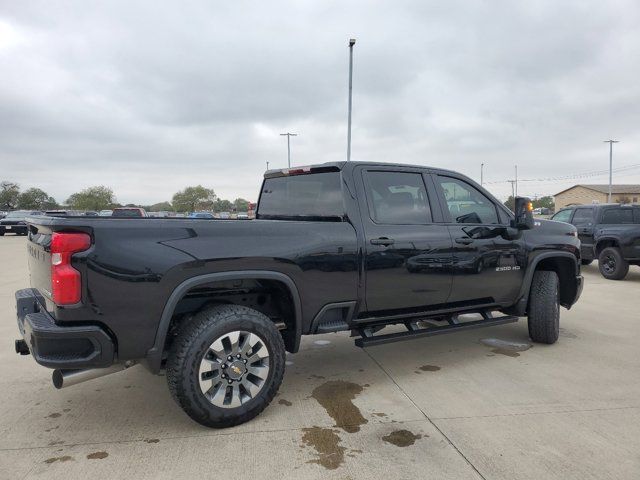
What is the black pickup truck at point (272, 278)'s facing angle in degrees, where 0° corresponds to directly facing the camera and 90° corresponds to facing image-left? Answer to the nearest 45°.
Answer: approximately 225°

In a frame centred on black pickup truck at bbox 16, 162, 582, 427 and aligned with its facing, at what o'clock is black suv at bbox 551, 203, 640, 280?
black suv at bbox 551, 203, 640, 280 is roughly at 12 o'clock from black pickup truck at bbox 16, 162, 582, 427.
